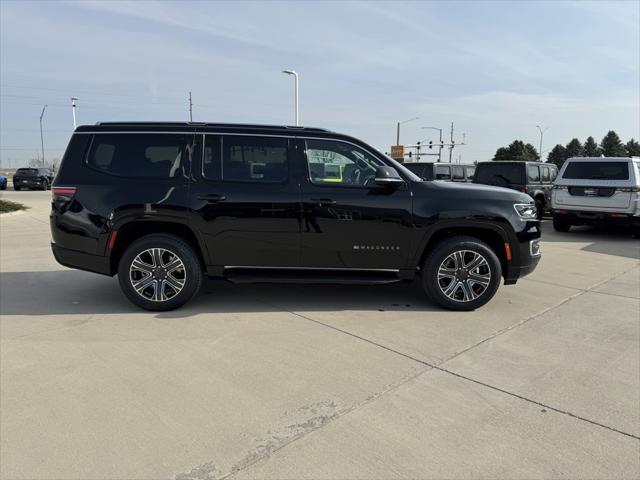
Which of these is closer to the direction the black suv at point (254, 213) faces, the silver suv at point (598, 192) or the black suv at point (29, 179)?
the silver suv

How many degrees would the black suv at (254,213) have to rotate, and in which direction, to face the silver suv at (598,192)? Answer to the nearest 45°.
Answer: approximately 45° to its left

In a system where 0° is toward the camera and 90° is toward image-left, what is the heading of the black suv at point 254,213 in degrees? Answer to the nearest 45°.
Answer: approximately 270°

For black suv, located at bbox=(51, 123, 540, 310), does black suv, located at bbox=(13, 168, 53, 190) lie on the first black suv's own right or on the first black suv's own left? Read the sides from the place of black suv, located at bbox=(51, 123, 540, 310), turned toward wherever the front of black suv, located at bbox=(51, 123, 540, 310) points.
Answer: on the first black suv's own left
